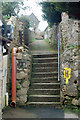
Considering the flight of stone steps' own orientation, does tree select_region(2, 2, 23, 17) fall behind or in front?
behind

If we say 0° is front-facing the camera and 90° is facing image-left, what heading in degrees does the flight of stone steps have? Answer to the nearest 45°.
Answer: approximately 0°
